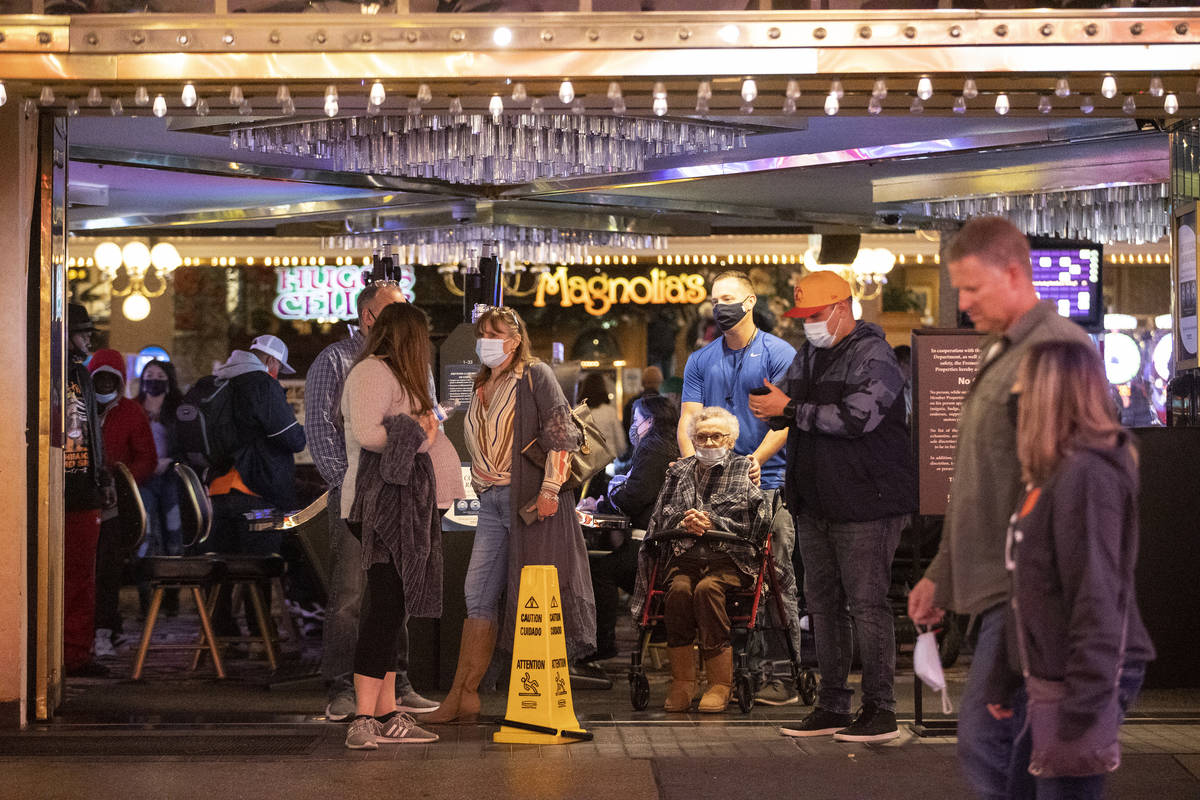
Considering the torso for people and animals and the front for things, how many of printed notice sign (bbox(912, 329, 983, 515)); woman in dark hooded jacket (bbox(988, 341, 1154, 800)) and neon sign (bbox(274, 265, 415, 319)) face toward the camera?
2

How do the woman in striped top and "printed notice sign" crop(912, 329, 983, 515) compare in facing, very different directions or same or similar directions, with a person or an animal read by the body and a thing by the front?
same or similar directions

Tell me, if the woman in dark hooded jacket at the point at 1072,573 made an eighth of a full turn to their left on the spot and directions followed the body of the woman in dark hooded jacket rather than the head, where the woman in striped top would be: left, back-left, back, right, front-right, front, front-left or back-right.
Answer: right

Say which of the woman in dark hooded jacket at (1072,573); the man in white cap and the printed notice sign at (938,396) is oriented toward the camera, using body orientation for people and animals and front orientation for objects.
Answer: the printed notice sign

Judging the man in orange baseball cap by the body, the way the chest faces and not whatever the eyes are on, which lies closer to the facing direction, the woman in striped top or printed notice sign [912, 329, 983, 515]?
the woman in striped top

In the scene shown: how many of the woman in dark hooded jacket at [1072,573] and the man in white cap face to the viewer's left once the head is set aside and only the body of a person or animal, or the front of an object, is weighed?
1

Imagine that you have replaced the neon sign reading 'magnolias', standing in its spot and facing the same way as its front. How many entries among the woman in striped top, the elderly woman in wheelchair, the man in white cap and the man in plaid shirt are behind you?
0

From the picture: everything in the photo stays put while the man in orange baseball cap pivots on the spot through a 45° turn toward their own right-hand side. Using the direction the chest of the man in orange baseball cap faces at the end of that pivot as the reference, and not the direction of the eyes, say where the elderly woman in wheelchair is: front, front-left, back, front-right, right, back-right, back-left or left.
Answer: front-right

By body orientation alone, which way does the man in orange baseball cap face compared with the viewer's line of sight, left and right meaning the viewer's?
facing the viewer and to the left of the viewer

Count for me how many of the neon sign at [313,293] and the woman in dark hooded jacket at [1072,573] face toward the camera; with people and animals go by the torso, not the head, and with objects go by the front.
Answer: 1

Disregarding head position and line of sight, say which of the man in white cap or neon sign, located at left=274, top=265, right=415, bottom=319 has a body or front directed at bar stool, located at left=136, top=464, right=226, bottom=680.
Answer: the neon sign

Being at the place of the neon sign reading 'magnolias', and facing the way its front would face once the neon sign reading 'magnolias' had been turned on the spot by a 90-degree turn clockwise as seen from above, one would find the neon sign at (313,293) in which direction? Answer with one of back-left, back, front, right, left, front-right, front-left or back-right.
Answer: front

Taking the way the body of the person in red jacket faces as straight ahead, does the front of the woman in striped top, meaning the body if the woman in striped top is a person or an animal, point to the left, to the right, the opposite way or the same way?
the same way

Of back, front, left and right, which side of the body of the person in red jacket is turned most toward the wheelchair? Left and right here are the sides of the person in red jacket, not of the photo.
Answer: left

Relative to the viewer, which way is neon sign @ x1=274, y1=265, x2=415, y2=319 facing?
toward the camera

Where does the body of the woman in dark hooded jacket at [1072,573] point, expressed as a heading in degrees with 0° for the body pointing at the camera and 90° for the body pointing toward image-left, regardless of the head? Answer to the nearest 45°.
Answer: approximately 90°

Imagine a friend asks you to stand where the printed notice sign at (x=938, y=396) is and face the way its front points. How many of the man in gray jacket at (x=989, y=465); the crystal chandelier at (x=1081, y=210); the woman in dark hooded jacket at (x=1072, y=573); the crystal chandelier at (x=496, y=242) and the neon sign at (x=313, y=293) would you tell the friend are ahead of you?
2
